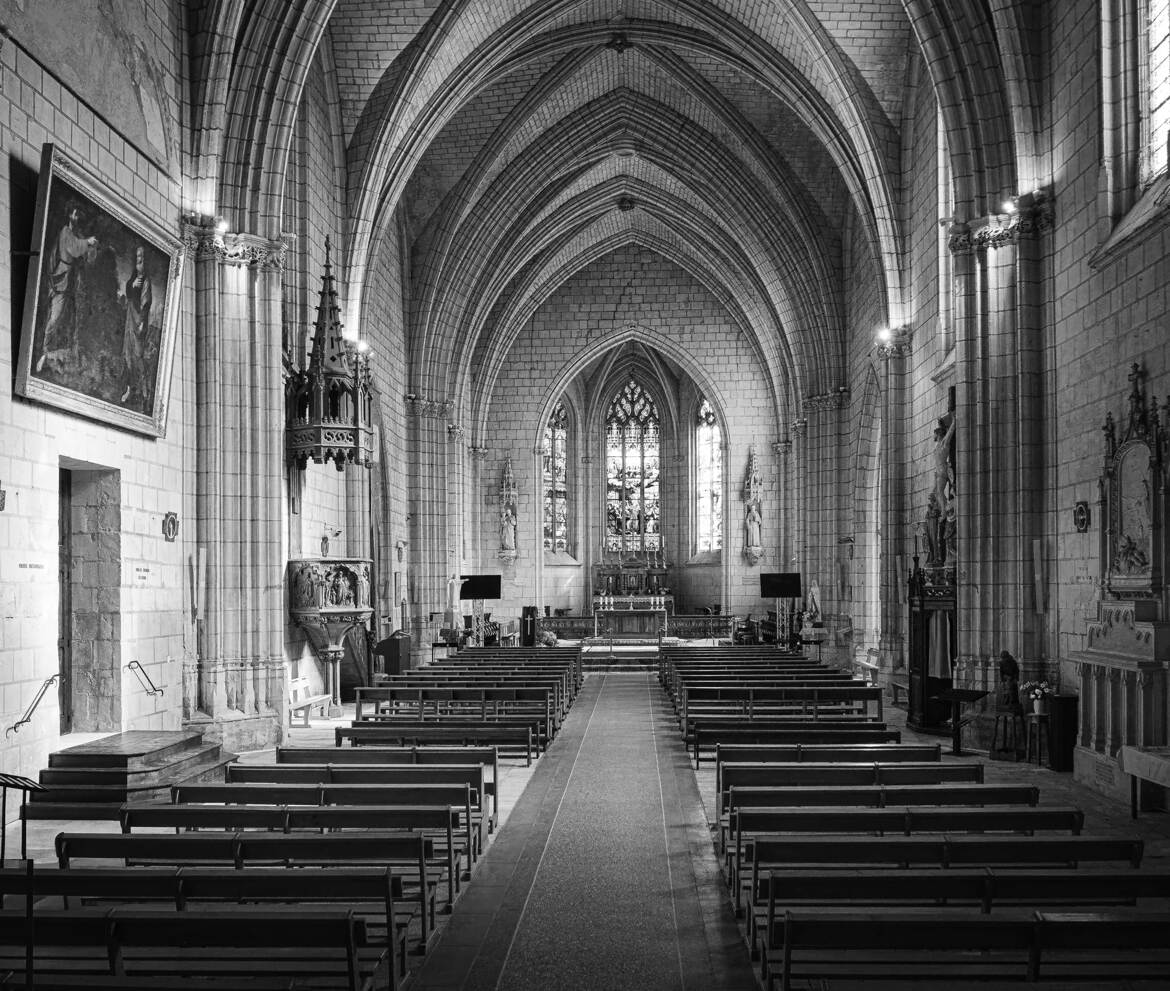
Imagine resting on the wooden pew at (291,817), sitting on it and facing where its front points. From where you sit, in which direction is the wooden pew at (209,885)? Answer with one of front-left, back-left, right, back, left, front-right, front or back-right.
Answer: back

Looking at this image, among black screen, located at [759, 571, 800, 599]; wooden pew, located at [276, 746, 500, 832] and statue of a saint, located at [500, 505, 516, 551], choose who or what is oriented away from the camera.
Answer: the wooden pew

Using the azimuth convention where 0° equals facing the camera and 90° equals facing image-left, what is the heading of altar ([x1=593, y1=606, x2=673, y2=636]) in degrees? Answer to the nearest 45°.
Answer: approximately 0°

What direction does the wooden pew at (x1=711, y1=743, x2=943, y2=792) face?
away from the camera

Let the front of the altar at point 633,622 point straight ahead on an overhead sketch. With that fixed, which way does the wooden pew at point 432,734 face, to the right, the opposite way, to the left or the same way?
the opposite way

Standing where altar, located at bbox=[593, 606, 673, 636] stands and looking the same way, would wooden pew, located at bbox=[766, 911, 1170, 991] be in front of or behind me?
in front

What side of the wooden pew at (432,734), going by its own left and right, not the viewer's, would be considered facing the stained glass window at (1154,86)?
right

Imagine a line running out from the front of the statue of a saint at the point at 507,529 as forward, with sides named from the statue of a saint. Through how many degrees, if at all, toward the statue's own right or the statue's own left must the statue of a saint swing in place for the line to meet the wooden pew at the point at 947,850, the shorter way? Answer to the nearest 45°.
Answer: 0° — it already faces it

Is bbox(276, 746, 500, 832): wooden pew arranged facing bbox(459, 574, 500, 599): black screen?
yes

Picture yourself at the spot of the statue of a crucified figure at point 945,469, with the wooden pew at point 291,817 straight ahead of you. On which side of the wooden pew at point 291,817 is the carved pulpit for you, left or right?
right

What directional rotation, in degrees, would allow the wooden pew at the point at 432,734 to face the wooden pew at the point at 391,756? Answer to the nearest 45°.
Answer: approximately 180°

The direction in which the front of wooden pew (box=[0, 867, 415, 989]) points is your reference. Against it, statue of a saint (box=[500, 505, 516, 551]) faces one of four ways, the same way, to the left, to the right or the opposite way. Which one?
the opposite way

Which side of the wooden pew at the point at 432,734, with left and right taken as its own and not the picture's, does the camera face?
back

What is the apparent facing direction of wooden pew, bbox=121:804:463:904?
away from the camera

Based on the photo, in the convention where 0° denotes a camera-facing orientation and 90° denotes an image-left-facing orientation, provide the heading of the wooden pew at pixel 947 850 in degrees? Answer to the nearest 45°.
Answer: approximately 180°

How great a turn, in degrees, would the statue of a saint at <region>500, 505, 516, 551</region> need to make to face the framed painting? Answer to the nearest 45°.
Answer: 0° — it already faces it

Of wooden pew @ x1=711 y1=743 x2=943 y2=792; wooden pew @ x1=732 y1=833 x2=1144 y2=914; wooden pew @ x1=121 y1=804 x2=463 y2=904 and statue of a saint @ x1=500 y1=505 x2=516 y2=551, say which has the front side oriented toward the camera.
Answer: the statue of a saint
